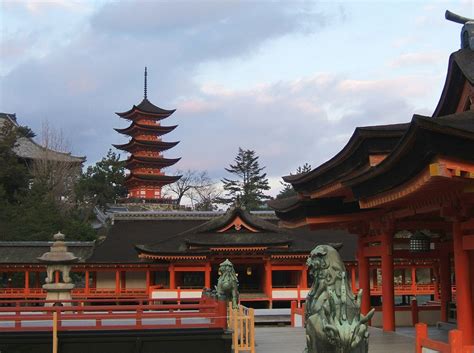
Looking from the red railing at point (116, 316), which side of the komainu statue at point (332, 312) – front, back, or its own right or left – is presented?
front

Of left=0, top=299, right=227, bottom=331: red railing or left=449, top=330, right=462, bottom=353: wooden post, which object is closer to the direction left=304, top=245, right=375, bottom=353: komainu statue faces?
the red railing

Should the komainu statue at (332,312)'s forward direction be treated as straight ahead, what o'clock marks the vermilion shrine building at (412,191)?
The vermilion shrine building is roughly at 2 o'clock from the komainu statue.

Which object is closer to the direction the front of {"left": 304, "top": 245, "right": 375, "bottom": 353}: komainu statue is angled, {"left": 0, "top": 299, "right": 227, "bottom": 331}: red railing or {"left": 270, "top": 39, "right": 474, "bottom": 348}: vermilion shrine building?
the red railing

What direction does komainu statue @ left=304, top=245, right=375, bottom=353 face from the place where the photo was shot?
facing away from the viewer and to the left of the viewer

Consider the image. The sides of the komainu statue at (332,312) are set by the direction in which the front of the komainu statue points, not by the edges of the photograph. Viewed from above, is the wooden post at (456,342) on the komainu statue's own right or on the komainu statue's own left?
on the komainu statue's own right

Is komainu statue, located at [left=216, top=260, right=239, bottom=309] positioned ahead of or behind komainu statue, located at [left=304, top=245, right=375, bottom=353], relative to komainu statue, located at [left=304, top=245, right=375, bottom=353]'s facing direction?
ahead

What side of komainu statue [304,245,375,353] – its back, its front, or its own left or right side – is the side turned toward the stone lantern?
front
